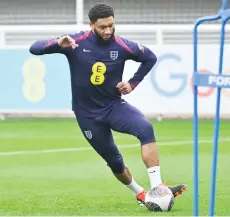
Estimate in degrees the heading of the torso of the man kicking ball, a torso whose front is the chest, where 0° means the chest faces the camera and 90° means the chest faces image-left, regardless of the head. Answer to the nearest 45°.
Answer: approximately 0°
